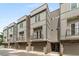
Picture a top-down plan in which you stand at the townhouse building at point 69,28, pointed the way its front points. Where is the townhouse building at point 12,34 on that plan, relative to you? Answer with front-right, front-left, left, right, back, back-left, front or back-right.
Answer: right

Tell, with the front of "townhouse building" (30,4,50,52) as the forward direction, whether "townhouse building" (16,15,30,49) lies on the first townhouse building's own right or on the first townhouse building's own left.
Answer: on the first townhouse building's own right

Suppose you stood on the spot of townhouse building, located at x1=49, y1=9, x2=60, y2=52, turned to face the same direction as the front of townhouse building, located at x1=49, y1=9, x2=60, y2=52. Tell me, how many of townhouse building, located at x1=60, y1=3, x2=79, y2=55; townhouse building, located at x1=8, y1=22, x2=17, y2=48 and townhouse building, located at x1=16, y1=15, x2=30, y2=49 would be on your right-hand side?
2

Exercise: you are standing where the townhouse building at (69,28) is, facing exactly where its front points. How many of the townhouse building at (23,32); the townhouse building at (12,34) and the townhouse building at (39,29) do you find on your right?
3

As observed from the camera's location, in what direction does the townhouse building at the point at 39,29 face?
facing the viewer and to the left of the viewer

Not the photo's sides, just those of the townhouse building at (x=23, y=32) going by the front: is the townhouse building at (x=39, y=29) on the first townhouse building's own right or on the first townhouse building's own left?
on the first townhouse building's own left

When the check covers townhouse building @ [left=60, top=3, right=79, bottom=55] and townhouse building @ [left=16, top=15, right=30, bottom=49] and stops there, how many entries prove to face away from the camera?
0

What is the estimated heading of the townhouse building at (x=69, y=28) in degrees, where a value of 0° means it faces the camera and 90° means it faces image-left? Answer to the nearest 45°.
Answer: approximately 45°

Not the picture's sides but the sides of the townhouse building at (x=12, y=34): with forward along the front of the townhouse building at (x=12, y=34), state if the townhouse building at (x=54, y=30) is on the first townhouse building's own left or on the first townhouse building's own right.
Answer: on the first townhouse building's own left

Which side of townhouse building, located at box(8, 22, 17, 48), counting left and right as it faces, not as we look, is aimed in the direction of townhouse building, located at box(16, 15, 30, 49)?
left
